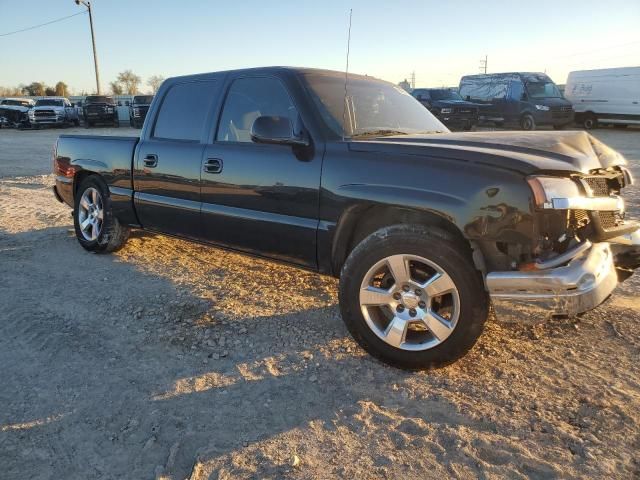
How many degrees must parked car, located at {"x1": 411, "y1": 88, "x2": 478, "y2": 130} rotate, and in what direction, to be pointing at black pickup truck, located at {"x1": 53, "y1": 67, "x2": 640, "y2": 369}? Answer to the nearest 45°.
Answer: approximately 45° to its right

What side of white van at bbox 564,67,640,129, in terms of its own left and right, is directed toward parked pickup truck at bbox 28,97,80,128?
back

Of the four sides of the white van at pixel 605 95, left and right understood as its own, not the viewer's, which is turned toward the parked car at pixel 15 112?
back

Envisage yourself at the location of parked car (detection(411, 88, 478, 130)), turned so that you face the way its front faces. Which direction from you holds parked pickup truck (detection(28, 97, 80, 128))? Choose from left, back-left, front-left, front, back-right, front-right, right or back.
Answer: back-right

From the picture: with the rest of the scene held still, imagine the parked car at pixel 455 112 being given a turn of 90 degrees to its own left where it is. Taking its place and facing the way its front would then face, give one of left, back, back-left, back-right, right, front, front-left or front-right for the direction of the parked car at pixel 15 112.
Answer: back-left

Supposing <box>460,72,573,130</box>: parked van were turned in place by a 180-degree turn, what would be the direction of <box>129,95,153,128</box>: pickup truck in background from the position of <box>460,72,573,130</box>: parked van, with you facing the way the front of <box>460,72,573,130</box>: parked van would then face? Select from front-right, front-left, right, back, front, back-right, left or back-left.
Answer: front-left

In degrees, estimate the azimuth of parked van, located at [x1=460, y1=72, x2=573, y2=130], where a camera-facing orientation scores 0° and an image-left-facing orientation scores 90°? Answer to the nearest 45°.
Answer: approximately 315°
